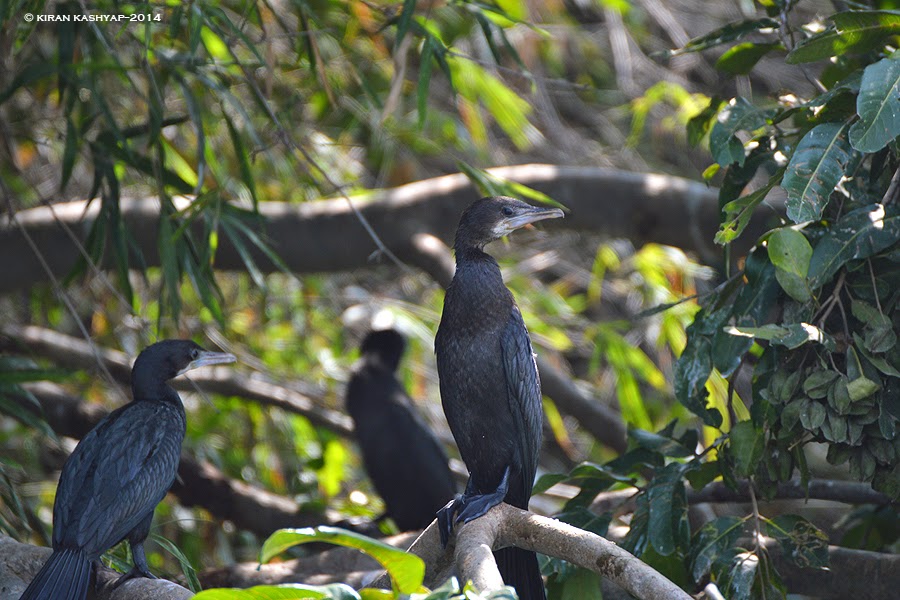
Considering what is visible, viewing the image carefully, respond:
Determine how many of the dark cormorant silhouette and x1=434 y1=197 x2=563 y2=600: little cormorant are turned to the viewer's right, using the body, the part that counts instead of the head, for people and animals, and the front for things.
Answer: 0

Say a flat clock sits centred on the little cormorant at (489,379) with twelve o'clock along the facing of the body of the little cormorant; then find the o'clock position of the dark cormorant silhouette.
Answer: The dark cormorant silhouette is roughly at 4 o'clock from the little cormorant.

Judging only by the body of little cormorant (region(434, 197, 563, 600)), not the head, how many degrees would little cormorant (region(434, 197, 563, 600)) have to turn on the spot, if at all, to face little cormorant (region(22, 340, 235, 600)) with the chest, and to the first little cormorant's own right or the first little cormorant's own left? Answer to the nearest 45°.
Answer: approximately 45° to the first little cormorant's own right

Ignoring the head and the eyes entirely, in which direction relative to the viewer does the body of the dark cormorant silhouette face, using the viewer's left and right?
facing away from the viewer and to the left of the viewer
